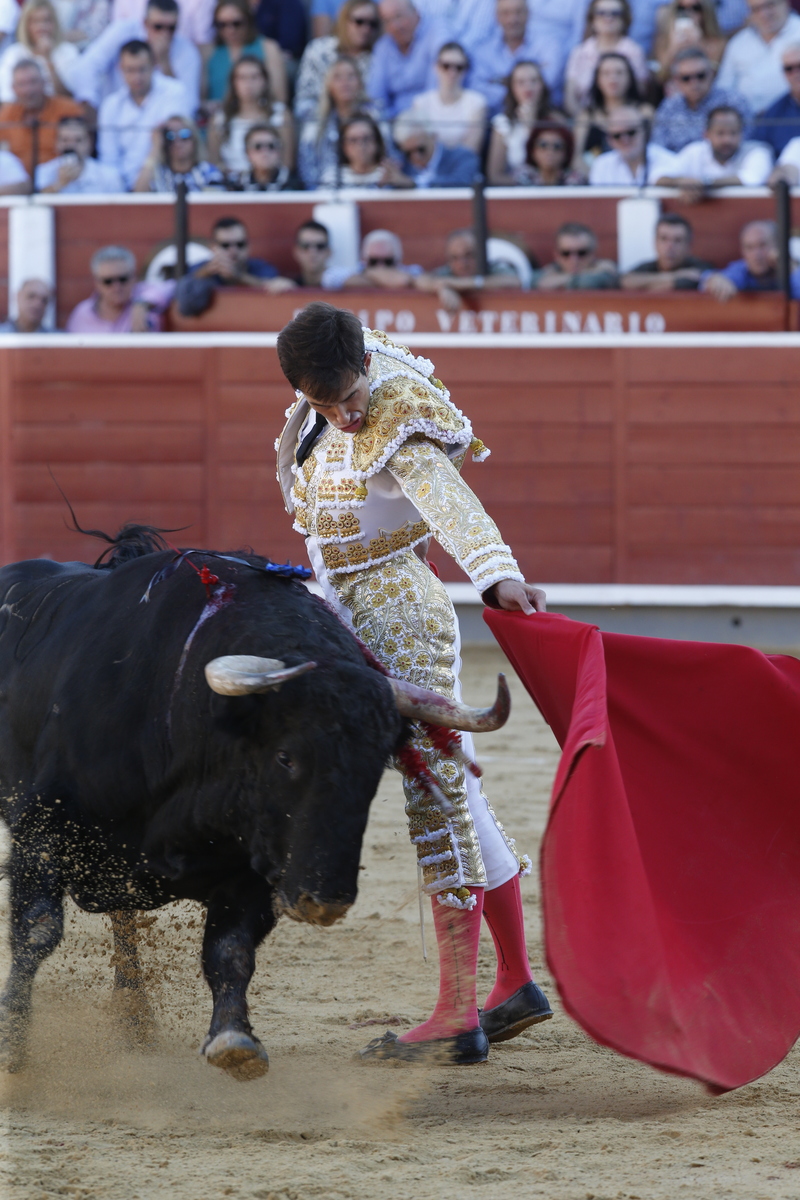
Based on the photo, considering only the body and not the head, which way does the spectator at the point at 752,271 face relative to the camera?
toward the camera

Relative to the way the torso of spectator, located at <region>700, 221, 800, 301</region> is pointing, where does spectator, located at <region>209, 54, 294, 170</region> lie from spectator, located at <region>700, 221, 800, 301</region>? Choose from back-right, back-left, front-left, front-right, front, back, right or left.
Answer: right

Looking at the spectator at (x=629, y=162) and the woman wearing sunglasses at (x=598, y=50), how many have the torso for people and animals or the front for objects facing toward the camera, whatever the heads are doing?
2

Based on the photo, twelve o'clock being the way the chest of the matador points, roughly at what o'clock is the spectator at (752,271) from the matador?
The spectator is roughly at 5 o'clock from the matador.

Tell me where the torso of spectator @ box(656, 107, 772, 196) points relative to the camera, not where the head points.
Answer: toward the camera

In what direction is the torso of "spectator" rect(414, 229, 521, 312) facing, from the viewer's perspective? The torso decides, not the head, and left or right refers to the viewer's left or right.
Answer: facing the viewer

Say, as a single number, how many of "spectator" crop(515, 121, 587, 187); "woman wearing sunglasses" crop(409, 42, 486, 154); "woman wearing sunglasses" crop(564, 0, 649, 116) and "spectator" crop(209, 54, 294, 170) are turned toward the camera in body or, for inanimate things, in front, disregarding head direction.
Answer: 4

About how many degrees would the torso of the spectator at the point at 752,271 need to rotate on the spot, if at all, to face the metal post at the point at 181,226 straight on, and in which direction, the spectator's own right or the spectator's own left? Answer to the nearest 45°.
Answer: approximately 90° to the spectator's own right

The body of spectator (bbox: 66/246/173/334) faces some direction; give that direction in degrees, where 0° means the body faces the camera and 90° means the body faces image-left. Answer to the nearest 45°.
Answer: approximately 0°

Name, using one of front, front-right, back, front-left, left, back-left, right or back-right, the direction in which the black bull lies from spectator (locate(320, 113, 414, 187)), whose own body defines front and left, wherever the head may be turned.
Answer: front

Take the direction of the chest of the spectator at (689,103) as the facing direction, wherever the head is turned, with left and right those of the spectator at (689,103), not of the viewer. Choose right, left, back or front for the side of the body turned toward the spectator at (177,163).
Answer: right
